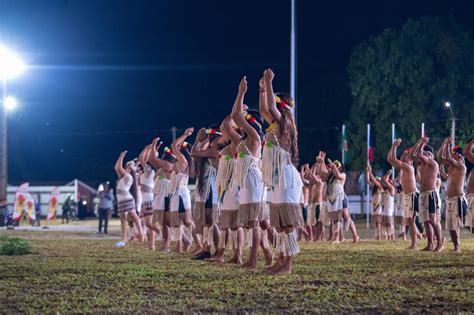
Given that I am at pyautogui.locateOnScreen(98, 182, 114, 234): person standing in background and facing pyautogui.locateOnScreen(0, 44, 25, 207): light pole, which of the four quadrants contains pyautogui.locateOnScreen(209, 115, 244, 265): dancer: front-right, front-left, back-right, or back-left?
back-left

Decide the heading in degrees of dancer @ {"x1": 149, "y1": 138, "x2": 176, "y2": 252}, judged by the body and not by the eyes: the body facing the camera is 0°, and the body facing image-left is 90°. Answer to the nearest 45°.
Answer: approximately 90°

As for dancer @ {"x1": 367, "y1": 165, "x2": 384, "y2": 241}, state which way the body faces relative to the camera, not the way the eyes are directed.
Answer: to the viewer's left

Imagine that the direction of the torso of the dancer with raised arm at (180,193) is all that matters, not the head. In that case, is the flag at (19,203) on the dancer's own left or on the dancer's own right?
on the dancer's own right

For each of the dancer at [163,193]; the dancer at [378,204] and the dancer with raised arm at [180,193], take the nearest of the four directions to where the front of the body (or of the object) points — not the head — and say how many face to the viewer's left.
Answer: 3

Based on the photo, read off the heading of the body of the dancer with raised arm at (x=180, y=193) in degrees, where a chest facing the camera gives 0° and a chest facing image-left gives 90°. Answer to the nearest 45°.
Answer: approximately 90°

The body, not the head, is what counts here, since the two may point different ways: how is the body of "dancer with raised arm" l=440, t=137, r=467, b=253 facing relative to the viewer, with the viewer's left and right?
facing the viewer and to the left of the viewer

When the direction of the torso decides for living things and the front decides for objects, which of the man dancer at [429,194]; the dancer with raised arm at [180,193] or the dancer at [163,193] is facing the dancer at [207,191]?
the man dancer

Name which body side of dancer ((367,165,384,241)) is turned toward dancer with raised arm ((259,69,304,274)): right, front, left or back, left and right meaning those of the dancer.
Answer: left
